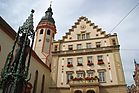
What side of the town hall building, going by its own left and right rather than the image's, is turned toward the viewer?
front

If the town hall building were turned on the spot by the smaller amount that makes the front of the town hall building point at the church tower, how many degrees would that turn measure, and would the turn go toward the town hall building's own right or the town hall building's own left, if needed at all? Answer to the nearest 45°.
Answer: approximately 135° to the town hall building's own right
